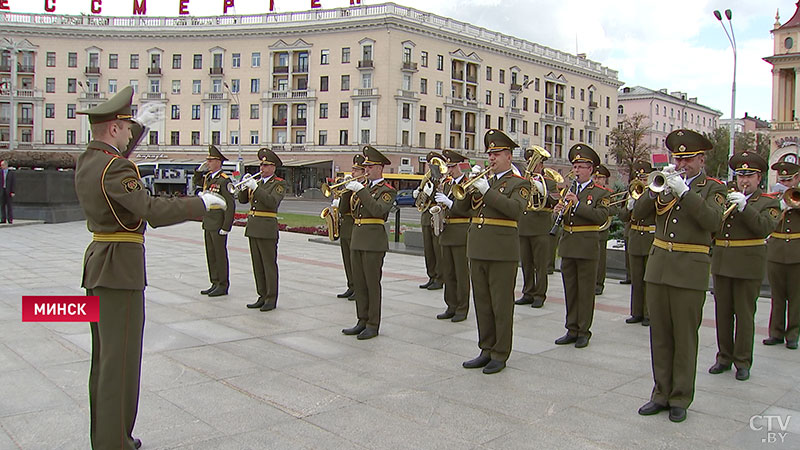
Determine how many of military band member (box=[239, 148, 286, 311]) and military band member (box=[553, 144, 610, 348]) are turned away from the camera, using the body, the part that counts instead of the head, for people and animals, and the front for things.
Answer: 0

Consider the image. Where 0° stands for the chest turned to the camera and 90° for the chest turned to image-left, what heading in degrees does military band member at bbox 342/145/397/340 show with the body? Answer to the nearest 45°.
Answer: approximately 45°

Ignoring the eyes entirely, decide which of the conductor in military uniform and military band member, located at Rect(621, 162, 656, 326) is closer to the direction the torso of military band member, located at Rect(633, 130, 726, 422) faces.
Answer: the conductor in military uniform

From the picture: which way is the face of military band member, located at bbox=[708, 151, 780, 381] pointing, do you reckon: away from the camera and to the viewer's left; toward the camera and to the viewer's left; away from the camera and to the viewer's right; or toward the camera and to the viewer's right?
toward the camera and to the viewer's left

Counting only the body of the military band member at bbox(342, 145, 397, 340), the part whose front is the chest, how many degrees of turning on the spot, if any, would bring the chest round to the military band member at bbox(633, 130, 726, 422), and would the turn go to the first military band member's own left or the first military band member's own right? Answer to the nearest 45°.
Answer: approximately 90° to the first military band member's own left

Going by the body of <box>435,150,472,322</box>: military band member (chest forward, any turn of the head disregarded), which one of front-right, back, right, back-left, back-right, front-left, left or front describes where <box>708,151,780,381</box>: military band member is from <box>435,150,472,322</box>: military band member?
left

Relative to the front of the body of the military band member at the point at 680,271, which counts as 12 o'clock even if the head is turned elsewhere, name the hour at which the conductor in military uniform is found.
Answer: The conductor in military uniform is roughly at 12 o'clock from the military band member.

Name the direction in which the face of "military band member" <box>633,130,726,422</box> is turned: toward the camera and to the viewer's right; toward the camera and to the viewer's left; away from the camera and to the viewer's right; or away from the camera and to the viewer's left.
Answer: toward the camera and to the viewer's left

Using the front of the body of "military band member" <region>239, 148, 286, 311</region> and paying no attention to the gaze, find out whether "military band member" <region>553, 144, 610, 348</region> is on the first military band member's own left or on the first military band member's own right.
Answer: on the first military band member's own left

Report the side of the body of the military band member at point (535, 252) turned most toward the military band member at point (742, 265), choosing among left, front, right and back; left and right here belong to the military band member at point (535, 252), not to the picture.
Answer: left
